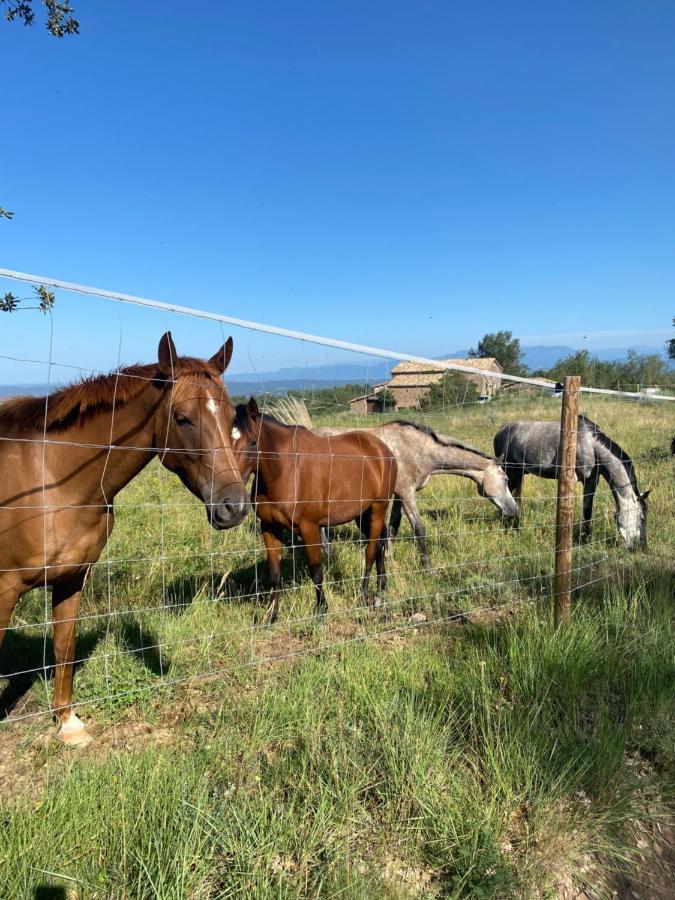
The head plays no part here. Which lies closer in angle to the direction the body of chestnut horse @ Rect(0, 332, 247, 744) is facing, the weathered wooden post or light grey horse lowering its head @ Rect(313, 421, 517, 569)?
the weathered wooden post

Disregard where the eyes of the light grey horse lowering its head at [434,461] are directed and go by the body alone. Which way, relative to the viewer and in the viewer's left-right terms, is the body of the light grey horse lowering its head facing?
facing to the right of the viewer

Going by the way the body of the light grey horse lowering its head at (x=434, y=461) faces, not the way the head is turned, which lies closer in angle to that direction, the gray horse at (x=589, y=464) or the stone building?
the gray horse

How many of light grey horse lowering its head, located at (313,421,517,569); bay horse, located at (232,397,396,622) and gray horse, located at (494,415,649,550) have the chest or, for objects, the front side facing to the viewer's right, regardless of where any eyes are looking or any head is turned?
2

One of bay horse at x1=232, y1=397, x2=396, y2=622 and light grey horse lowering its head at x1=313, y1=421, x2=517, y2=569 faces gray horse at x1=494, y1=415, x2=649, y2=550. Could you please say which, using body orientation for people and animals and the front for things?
the light grey horse lowering its head

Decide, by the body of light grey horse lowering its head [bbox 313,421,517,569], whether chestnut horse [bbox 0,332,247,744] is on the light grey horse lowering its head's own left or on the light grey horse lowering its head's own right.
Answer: on the light grey horse lowering its head's own right

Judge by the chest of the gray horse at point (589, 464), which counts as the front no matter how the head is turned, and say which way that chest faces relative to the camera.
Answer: to the viewer's right

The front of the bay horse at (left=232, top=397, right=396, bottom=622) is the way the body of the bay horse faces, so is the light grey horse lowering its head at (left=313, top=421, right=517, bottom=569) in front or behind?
behind
